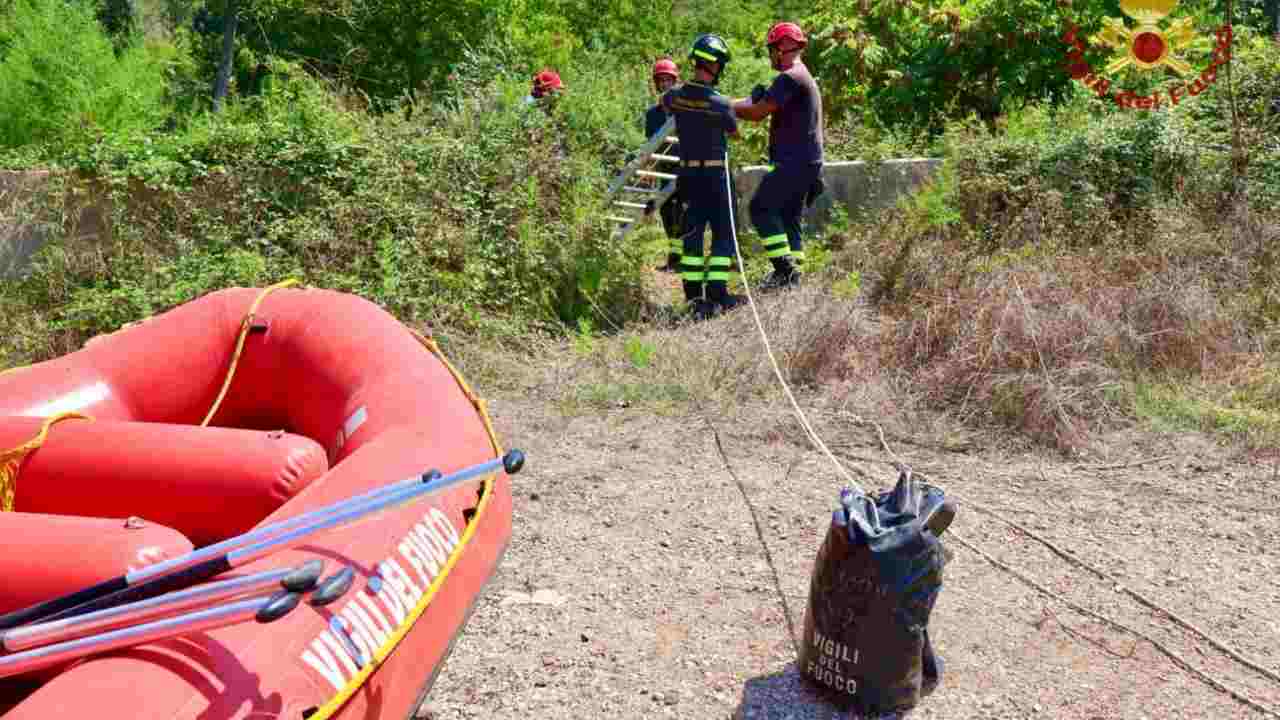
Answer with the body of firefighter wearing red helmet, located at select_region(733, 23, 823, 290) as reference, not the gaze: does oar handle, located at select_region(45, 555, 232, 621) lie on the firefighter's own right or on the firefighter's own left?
on the firefighter's own left

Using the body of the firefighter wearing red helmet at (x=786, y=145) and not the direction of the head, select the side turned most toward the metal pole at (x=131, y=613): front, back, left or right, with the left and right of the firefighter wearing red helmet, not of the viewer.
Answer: left

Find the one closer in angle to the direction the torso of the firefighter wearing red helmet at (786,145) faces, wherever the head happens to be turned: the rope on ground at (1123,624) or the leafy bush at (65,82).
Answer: the leafy bush

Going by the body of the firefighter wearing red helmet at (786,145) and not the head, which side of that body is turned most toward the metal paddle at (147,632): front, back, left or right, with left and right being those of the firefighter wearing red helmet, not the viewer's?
left

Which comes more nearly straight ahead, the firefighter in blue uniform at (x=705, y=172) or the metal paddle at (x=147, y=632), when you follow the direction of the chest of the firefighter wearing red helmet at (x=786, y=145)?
the firefighter in blue uniform

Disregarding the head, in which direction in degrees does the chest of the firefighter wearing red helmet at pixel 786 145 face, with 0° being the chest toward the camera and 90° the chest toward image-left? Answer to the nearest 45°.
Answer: approximately 90°

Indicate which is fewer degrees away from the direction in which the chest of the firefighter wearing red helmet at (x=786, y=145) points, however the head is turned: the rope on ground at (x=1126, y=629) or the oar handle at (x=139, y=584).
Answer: the oar handle

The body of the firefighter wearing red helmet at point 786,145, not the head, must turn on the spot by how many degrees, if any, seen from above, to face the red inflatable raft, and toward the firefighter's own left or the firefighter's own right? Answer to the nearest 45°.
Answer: approximately 90° to the firefighter's own left

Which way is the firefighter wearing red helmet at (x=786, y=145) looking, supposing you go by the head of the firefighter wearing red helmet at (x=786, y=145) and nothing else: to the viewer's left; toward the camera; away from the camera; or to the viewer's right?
to the viewer's left

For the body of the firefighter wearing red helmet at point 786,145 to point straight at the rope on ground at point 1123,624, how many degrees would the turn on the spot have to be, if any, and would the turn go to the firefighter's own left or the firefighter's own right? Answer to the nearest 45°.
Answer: approximately 90° to the firefighter's own left

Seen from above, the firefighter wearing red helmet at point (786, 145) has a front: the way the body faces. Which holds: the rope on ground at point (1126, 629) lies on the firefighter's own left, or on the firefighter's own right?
on the firefighter's own left
